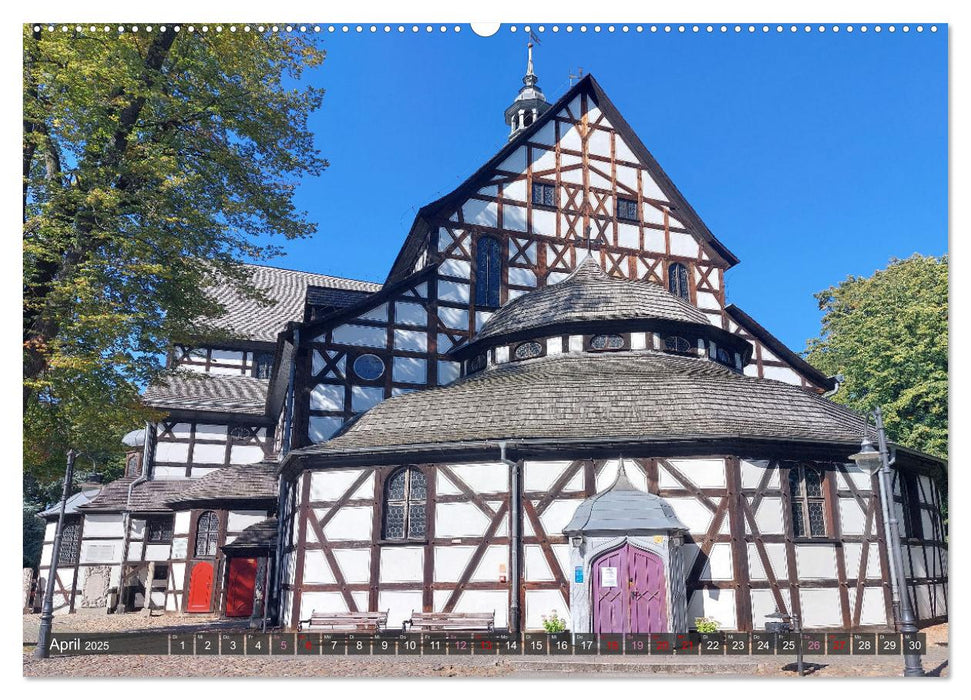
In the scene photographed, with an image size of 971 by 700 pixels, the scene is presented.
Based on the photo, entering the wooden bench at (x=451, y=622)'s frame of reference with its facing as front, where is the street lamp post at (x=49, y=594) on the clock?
The street lamp post is roughly at 2 o'clock from the wooden bench.

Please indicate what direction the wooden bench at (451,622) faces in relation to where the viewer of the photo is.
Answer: facing the viewer

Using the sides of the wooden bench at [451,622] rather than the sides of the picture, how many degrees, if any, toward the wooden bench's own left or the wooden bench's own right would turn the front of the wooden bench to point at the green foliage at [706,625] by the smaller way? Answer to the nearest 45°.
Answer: approximately 90° to the wooden bench's own left

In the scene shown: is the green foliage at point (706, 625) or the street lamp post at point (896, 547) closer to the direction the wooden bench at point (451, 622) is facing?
the street lamp post

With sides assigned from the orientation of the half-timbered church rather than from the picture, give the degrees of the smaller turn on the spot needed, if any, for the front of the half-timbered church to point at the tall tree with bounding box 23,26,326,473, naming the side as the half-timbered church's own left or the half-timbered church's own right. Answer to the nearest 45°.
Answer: approximately 45° to the half-timbered church's own right

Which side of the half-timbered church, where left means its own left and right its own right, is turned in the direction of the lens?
front

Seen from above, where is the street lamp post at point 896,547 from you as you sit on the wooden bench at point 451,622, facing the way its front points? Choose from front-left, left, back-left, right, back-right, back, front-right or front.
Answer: front-left

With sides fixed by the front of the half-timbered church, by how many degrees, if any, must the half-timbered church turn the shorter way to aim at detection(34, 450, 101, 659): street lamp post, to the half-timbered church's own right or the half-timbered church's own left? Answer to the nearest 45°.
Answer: approximately 45° to the half-timbered church's own right

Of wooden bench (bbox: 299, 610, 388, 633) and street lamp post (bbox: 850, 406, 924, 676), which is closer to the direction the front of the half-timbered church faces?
the street lamp post

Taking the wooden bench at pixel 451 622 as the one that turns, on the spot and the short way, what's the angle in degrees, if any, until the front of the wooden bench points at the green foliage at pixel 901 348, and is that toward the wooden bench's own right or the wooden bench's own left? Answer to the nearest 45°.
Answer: approximately 90° to the wooden bench's own left
